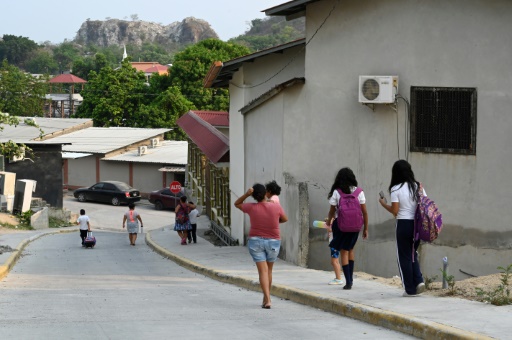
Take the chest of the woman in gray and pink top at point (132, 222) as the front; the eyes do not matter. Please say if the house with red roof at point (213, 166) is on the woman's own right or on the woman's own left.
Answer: on the woman's own right

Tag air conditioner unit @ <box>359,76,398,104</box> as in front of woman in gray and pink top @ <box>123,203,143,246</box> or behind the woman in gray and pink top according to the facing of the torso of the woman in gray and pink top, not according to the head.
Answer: behind

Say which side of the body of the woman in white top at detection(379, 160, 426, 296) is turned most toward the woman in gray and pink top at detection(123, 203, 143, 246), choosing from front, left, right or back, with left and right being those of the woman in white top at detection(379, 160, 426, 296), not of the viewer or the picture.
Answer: front

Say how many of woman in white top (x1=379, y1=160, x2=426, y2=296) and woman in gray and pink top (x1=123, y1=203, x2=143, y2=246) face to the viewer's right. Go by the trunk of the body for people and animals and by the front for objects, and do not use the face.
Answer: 0

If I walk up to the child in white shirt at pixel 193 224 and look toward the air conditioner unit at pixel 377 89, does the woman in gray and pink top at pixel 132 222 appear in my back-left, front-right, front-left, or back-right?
back-right

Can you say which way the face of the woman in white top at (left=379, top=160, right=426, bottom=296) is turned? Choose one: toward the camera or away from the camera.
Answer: away from the camera

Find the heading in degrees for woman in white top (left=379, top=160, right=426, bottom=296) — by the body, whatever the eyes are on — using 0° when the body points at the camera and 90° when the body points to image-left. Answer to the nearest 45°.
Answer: approximately 135°

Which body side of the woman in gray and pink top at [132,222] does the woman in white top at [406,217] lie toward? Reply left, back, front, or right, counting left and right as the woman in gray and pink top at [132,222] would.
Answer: back

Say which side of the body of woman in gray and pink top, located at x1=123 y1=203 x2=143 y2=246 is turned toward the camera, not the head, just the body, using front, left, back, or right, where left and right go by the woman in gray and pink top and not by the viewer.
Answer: back
